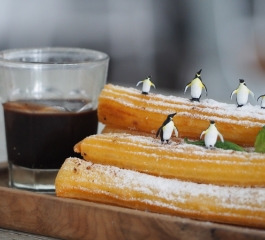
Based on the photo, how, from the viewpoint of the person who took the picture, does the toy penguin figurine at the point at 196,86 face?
facing the viewer

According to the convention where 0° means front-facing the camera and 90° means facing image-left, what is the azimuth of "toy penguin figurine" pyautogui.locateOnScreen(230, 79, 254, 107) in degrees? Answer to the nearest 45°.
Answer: approximately 0°

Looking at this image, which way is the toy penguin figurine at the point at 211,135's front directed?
toward the camera

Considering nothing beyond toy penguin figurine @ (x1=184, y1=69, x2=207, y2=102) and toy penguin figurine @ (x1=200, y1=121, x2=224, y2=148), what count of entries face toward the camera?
2

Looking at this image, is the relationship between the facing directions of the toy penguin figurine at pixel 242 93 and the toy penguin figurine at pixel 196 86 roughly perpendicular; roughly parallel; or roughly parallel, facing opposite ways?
roughly parallel

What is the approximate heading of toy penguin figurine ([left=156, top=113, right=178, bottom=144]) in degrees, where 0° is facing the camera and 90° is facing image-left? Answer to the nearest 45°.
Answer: approximately 315°

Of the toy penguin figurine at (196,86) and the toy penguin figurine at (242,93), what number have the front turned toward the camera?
2
